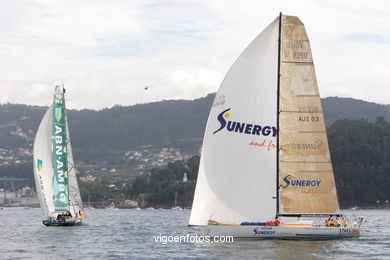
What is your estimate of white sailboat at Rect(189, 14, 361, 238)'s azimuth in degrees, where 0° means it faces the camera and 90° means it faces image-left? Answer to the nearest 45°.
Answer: approximately 90°
